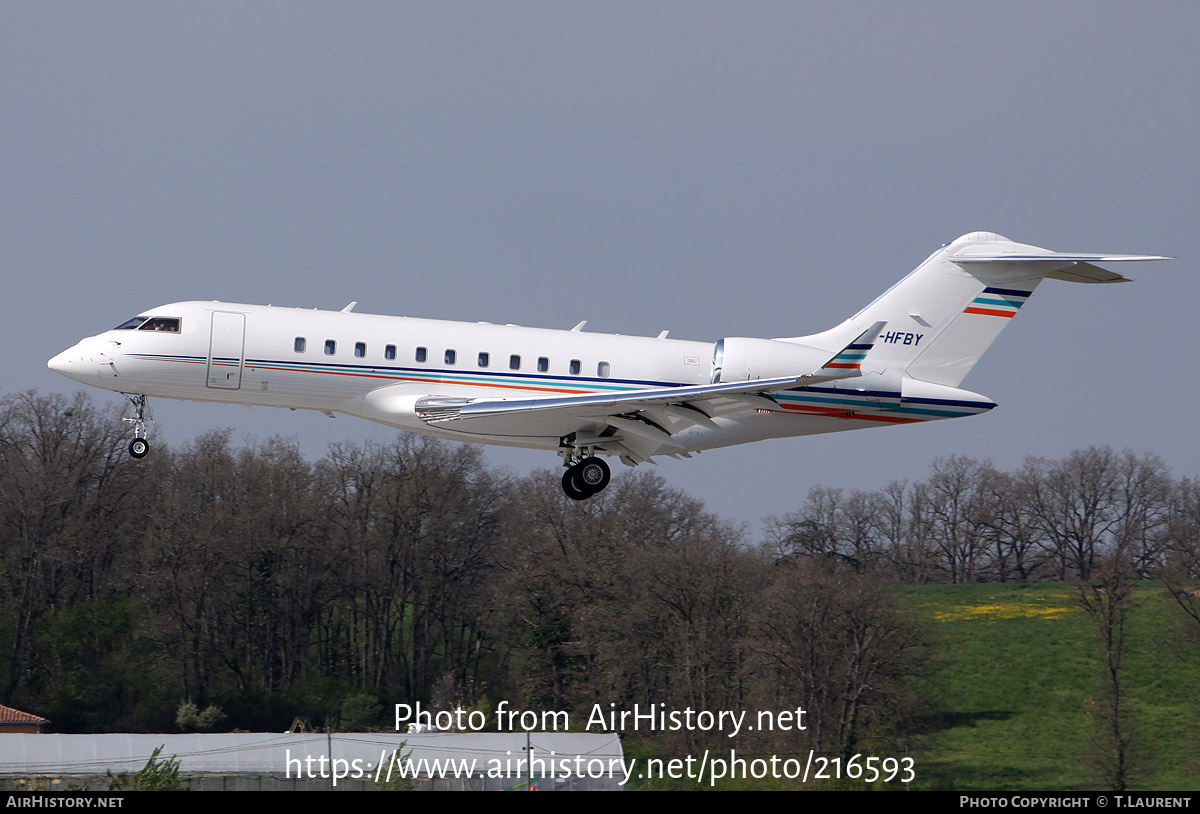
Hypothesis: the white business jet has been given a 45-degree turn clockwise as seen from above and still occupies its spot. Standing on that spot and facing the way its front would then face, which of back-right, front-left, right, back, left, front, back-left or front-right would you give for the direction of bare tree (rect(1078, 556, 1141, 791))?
right

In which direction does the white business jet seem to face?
to the viewer's left
